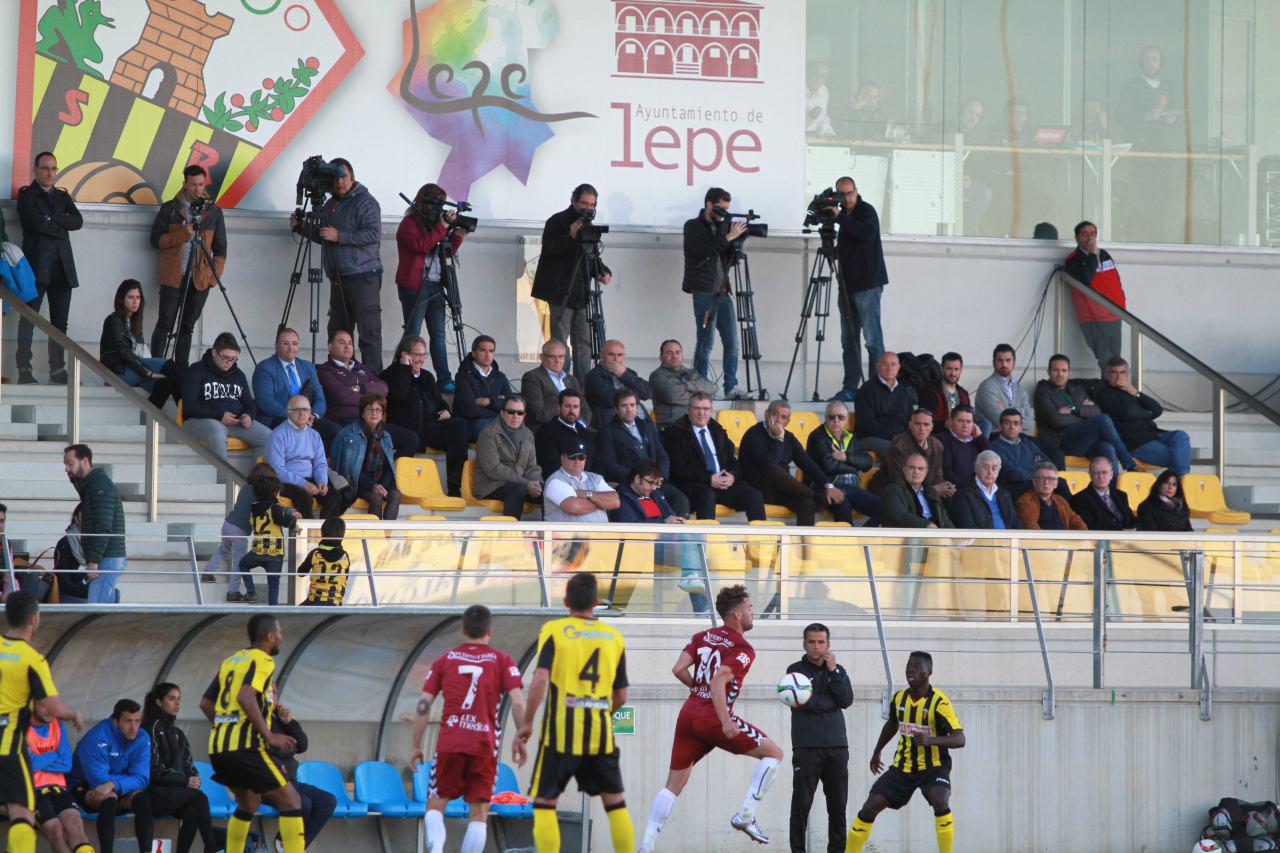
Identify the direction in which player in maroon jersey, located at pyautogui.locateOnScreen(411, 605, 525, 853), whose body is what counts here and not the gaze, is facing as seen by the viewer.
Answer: away from the camera

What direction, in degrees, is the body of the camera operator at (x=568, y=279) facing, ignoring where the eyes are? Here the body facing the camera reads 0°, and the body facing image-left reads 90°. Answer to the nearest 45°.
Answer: approximately 315°

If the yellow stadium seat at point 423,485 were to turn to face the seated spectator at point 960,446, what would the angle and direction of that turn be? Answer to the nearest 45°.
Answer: approximately 45° to its left

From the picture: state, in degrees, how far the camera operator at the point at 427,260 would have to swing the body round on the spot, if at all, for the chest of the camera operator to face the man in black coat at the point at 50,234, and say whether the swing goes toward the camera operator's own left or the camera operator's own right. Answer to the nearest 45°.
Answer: approximately 135° to the camera operator's own right

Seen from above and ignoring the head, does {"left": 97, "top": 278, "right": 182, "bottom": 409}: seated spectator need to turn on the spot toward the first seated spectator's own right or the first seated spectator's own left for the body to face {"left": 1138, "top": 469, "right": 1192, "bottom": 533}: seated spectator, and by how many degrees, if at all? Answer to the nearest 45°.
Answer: approximately 45° to the first seated spectator's own left

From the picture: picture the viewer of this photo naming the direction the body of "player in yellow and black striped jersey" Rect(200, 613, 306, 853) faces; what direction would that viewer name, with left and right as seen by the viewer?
facing away from the viewer and to the right of the viewer

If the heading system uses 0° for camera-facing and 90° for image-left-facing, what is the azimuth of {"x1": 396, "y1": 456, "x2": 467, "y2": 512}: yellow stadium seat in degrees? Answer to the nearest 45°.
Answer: approximately 315°

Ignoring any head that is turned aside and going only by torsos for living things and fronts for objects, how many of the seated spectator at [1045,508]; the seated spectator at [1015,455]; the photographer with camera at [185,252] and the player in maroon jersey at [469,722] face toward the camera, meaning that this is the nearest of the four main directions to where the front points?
3
